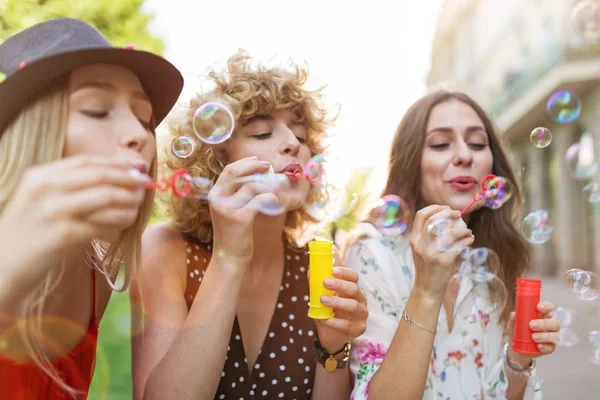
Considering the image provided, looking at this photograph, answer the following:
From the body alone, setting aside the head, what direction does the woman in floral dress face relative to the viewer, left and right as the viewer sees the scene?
facing the viewer

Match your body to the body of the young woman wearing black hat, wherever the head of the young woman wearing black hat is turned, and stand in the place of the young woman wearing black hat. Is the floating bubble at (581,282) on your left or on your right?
on your left

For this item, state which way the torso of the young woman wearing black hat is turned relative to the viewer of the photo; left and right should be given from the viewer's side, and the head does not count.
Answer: facing the viewer and to the right of the viewer

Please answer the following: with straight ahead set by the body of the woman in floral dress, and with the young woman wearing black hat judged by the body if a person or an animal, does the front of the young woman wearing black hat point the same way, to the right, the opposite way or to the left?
to the left

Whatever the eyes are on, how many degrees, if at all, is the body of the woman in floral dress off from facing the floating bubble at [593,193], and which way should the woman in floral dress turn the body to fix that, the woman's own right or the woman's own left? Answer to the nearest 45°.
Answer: approximately 135° to the woman's own left

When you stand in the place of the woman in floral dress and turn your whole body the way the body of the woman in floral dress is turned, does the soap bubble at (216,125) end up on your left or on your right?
on your right

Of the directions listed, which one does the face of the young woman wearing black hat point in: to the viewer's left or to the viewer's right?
to the viewer's right

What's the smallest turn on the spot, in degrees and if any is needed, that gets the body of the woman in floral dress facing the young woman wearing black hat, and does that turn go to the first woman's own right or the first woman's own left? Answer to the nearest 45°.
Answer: approximately 45° to the first woman's own right

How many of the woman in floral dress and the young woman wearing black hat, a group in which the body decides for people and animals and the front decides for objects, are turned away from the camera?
0

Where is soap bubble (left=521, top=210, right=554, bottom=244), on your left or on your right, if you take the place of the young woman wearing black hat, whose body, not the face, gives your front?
on your left

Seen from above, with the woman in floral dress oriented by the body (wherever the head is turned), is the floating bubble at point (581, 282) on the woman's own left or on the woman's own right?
on the woman's own left
